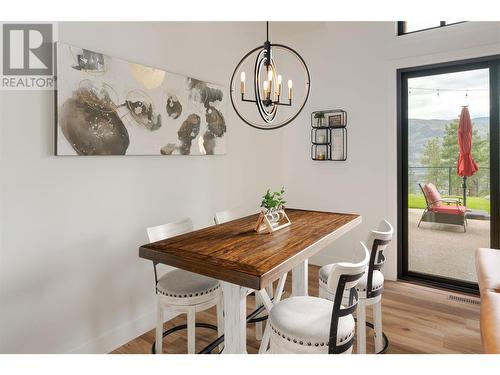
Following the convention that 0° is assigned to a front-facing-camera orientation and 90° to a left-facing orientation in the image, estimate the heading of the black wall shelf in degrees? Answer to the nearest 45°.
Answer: approximately 0°

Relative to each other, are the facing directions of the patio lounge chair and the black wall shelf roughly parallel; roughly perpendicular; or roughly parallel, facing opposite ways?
roughly perpendicular

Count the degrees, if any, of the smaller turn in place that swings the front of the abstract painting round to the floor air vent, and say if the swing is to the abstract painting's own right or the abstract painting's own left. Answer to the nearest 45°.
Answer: approximately 45° to the abstract painting's own left

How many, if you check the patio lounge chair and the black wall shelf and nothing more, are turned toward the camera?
1

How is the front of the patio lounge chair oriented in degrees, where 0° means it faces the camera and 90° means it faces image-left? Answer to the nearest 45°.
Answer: approximately 270°

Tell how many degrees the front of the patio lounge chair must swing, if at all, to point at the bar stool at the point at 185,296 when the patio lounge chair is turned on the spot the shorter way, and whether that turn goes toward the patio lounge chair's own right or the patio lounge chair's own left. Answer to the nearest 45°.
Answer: approximately 135° to the patio lounge chair's own right

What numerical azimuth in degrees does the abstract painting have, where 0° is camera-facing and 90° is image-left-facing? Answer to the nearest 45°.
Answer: approximately 315°

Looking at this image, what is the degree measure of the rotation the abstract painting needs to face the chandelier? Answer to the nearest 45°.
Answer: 0° — it already faces it
